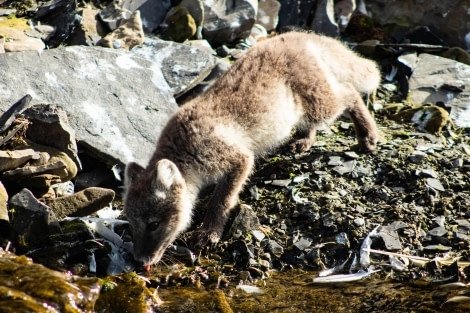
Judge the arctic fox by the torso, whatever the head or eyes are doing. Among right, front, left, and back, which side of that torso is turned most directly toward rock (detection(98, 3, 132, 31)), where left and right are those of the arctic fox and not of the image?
right

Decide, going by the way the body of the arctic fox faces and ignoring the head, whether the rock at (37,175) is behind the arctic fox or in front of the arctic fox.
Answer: in front

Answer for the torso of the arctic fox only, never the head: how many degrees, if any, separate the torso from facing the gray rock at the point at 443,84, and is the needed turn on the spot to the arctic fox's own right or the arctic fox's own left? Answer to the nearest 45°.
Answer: approximately 180°

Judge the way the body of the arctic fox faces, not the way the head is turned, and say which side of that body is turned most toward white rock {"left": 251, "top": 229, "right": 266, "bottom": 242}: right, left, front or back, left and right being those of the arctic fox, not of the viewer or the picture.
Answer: left

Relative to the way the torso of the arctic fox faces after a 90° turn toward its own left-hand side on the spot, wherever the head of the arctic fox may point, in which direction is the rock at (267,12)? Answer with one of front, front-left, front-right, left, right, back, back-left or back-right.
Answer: back-left

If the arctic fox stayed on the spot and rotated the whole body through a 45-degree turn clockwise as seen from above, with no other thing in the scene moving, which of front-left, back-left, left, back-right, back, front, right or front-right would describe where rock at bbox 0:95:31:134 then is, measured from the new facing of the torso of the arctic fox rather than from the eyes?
front

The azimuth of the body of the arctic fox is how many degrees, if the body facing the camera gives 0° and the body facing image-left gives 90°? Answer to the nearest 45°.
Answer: approximately 45°

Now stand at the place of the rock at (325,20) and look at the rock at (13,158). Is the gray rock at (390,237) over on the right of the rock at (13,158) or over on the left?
left

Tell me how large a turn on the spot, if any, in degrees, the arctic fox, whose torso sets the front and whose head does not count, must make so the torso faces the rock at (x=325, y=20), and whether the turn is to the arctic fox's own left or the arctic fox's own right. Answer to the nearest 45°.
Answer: approximately 135° to the arctic fox's own right

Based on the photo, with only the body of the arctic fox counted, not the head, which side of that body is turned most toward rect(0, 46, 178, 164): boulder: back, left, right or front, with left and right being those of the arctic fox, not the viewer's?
right

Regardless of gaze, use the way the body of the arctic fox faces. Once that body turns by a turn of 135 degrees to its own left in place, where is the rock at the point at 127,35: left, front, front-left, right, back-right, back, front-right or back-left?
back-left

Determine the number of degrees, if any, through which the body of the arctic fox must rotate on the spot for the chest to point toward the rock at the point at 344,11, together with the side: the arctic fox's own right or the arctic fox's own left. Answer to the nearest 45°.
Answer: approximately 135° to the arctic fox's own right

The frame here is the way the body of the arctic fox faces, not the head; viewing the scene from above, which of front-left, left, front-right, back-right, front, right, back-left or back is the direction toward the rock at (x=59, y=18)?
right

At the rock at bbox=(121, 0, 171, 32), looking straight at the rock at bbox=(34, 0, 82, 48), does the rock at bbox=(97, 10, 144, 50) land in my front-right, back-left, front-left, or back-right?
front-left

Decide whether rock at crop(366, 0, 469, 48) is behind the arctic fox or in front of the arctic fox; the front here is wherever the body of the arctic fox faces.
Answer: behind

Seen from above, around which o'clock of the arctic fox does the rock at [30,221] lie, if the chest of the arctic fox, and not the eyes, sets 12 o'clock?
The rock is roughly at 12 o'clock from the arctic fox.

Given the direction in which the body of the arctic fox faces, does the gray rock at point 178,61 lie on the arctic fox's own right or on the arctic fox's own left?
on the arctic fox's own right
